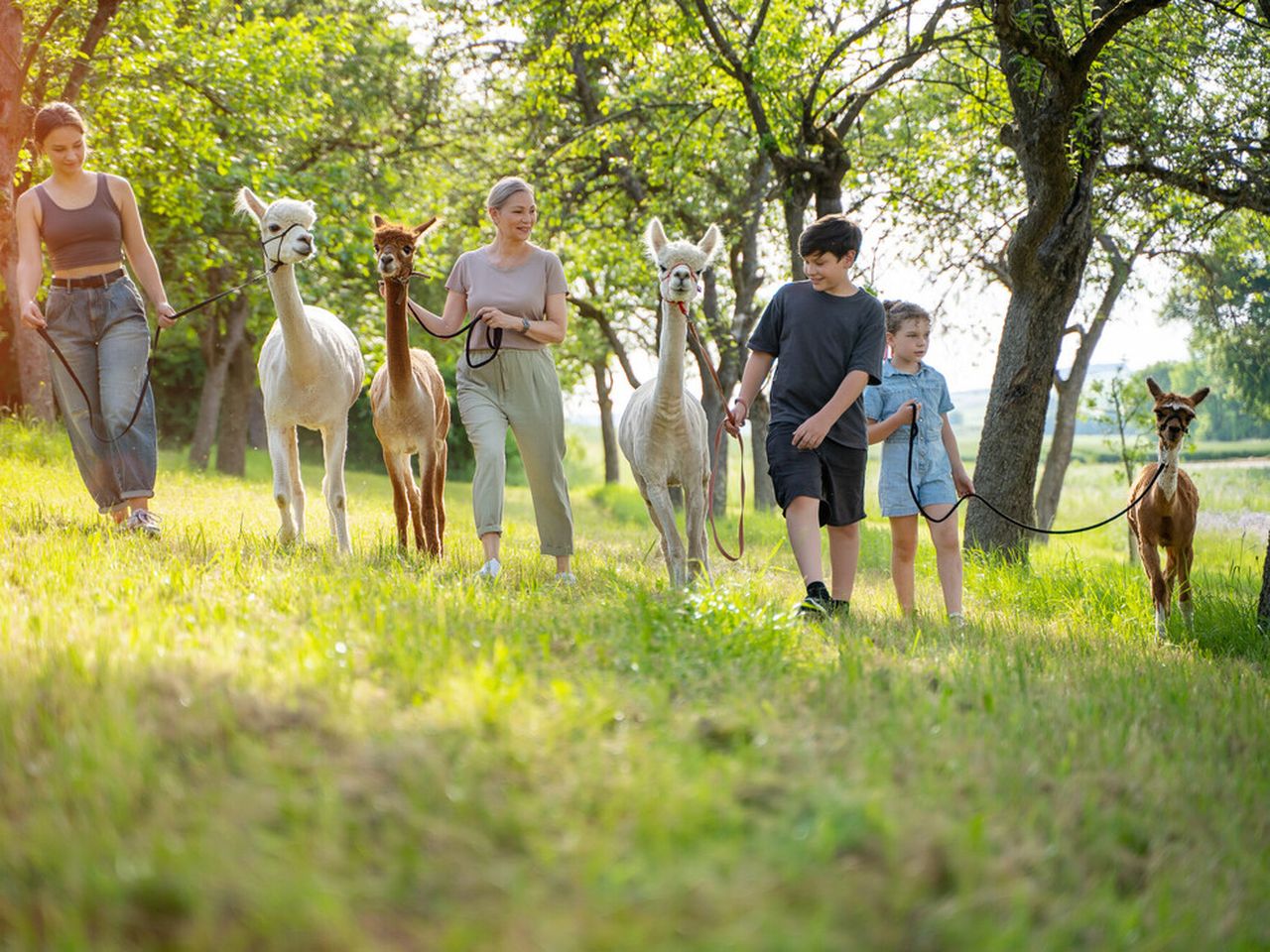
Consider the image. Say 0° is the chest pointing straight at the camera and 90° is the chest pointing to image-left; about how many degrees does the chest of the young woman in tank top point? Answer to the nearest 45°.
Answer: approximately 0°

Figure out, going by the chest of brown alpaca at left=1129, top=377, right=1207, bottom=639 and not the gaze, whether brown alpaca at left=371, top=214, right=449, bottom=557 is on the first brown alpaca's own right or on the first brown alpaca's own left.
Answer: on the first brown alpaca's own right

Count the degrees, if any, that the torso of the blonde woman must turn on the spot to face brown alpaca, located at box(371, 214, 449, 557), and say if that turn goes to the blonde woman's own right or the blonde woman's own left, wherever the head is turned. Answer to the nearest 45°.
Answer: approximately 135° to the blonde woman's own right

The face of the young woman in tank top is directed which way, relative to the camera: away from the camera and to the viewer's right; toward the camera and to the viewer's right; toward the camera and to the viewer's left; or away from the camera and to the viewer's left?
toward the camera and to the viewer's right

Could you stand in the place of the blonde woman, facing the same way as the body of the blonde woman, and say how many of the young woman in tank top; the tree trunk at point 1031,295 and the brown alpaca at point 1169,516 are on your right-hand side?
1

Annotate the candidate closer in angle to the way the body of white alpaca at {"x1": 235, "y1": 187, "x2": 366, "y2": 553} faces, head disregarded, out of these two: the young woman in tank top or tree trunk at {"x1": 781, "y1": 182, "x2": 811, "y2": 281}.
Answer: the young woman in tank top

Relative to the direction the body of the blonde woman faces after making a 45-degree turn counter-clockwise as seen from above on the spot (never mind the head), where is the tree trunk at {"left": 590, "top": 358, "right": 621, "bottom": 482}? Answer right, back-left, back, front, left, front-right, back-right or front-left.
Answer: back-left

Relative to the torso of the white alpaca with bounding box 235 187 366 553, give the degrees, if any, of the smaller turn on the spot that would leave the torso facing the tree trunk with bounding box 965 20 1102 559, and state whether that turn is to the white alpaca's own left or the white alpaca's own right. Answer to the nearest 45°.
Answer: approximately 90° to the white alpaca's own left

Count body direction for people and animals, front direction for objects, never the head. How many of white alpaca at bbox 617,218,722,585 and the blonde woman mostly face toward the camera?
2

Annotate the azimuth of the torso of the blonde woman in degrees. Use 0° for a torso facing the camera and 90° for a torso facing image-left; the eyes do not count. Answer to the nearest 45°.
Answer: approximately 0°

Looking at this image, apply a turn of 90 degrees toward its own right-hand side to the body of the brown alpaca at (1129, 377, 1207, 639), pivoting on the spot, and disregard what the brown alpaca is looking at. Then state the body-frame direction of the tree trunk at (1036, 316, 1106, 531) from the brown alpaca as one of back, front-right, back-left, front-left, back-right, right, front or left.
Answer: right
